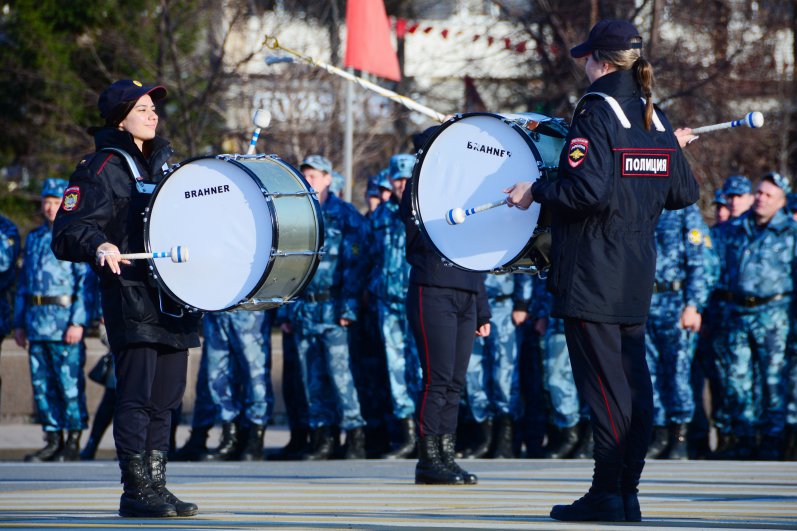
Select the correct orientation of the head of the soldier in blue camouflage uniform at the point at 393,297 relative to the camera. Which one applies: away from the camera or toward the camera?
toward the camera

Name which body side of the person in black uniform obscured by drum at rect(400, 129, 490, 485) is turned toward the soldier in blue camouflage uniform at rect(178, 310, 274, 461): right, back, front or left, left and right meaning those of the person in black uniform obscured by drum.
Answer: back

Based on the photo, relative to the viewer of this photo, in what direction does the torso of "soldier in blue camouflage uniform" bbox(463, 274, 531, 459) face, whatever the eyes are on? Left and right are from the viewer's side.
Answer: facing the viewer and to the left of the viewer

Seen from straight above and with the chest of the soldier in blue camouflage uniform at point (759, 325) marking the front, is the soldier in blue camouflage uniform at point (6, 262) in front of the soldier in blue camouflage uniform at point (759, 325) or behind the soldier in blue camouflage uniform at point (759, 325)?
in front

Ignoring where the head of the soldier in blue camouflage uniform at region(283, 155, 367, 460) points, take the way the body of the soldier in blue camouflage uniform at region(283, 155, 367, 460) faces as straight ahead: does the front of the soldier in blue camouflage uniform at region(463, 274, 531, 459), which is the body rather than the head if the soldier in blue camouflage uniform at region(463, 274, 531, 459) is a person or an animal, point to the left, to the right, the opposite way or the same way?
the same way

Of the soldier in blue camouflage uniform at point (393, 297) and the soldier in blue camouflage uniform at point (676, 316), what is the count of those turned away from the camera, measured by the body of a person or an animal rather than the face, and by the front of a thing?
0

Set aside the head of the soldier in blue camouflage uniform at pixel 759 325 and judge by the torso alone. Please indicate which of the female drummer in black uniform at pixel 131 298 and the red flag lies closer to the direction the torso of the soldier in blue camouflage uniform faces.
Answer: the female drummer in black uniform

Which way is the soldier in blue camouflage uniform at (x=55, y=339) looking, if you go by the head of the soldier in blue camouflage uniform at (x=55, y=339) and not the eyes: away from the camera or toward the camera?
toward the camera

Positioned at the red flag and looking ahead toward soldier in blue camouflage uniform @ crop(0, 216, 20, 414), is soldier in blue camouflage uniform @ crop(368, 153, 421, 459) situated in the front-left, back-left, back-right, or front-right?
front-left
